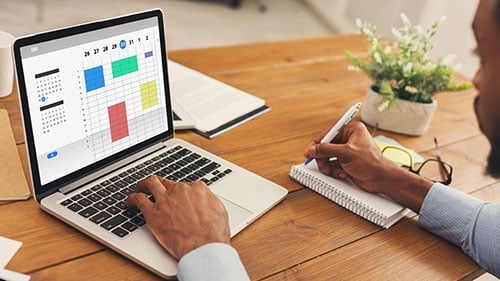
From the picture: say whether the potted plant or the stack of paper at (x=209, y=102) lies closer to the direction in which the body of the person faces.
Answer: the stack of paper

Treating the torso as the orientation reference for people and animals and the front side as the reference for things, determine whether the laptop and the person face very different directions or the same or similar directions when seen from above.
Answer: very different directions

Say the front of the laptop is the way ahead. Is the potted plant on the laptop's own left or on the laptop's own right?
on the laptop's own left

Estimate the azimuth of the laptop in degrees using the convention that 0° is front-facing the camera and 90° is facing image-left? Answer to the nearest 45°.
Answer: approximately 315°

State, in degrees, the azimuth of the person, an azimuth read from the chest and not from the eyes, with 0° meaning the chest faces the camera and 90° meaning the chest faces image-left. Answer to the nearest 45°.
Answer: approximately 90°
